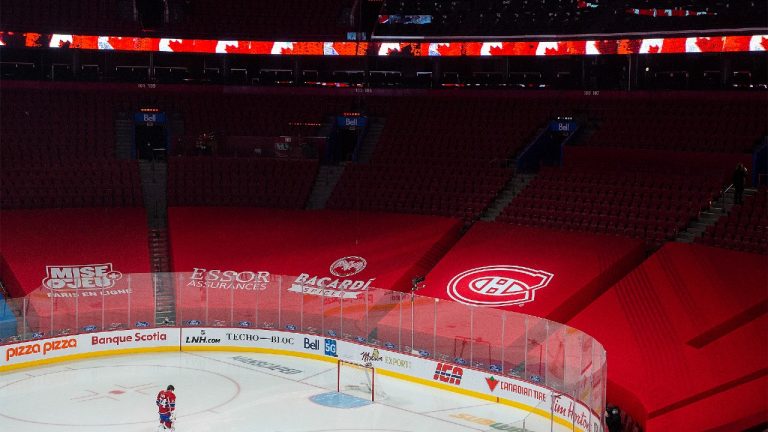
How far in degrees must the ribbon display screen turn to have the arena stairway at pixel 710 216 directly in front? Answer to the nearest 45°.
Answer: approximately 45° to its left

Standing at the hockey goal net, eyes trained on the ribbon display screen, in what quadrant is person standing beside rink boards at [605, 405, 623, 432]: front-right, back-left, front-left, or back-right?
back-right

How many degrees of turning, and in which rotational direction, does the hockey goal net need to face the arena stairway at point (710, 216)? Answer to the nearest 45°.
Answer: approximately 180°

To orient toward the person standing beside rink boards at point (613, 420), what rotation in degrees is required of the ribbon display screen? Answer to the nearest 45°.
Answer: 0° — it already faces them

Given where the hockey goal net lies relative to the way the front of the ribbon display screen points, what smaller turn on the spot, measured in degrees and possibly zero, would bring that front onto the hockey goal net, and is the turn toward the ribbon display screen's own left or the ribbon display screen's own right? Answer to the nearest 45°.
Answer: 0° — it already faces it

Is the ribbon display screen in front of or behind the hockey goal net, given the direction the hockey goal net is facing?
behind

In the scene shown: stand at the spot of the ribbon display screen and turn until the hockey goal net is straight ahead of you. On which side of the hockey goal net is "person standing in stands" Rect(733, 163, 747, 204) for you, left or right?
left

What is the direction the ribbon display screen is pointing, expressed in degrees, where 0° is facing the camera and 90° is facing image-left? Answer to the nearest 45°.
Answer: approximately 0°

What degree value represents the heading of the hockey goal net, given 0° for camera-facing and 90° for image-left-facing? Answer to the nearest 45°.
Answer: approximately 45°

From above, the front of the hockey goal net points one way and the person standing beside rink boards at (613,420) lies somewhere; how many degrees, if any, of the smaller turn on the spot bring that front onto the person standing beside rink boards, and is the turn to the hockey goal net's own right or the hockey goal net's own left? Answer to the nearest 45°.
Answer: approximately 90° to the hockey goal net's own left
